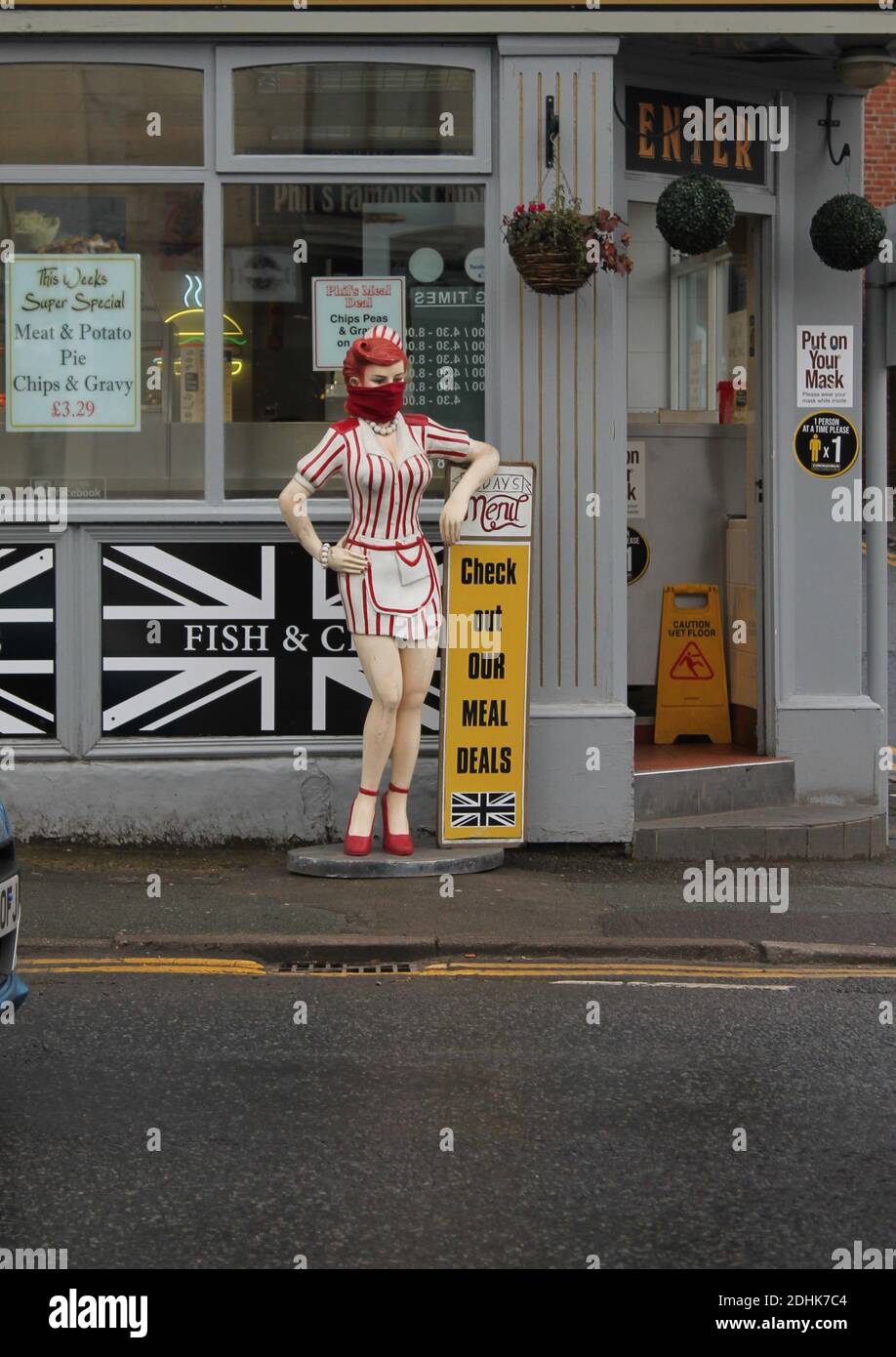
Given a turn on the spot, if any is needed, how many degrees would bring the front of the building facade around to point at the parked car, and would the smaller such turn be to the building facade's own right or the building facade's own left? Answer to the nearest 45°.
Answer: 0° — it already faces it

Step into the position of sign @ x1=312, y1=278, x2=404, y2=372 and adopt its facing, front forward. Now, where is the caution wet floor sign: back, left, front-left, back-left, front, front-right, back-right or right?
back-left

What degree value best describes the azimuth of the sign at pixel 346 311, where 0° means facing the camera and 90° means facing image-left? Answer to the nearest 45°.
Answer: approximately 0°

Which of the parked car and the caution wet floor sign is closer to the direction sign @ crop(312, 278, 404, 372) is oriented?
the parked car

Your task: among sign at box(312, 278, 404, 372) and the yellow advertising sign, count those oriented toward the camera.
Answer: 2

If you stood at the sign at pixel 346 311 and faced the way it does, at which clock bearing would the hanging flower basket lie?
The hanging flower basket is roughly at 10 o'clock from the sign.

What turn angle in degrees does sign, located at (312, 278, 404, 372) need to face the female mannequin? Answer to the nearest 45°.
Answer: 0° — it already faces it
